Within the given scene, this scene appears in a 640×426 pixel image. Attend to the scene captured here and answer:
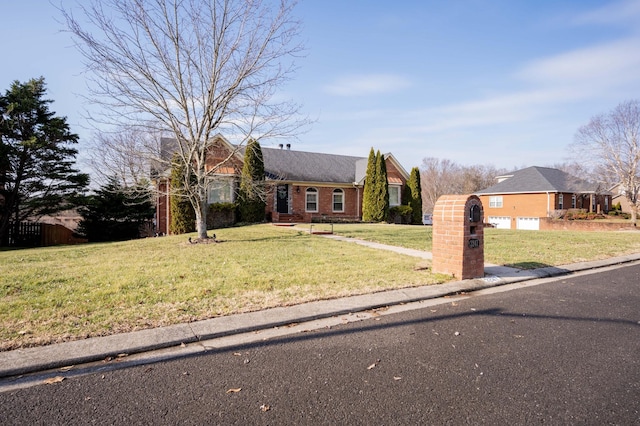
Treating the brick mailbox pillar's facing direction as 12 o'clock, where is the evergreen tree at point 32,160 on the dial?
The evergreen tree is roughly at 5 o'clock from the brick mailbox pillar.

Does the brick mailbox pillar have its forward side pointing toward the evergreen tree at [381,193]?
no

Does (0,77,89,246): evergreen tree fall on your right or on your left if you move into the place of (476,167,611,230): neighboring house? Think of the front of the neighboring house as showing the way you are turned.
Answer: on your right

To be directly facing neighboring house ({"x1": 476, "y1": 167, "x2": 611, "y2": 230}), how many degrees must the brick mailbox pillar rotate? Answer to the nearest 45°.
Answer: approximately 135° to its left

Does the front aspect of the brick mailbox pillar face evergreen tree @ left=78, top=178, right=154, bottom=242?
no

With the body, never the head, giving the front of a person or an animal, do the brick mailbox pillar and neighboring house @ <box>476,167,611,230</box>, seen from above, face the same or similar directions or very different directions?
same or similar directions

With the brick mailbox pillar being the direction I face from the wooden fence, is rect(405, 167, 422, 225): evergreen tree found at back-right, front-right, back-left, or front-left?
front-left

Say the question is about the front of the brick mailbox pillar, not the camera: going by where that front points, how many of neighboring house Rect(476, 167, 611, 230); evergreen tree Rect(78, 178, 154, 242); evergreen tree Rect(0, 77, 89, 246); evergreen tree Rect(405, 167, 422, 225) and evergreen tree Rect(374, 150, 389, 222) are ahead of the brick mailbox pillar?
0

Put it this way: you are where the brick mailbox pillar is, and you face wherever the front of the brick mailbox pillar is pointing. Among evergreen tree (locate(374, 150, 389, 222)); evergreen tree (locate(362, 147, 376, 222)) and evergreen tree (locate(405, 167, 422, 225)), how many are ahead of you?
0

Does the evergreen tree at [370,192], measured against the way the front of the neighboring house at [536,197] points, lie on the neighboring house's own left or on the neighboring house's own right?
on the neighboring house's own right

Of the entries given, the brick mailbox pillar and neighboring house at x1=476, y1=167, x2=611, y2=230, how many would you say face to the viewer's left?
0

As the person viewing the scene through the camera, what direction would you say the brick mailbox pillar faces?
facing the viewer and to the right of the viewer

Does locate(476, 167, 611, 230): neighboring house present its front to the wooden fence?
no

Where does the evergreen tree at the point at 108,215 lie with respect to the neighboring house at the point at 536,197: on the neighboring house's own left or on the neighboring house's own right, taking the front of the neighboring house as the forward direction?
on the neighboring house's own right
